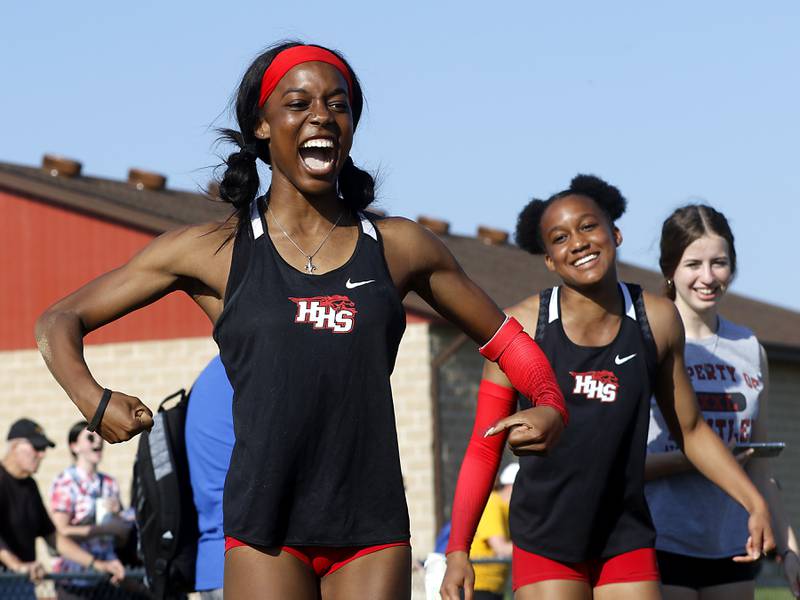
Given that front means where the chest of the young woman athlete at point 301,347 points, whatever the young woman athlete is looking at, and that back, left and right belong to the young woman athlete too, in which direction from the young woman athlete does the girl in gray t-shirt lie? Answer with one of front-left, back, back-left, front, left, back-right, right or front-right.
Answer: back-left

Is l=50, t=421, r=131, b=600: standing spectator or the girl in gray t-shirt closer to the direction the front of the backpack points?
the standing spectator

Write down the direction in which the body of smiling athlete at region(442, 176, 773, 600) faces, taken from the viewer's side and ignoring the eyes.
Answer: toward the camera

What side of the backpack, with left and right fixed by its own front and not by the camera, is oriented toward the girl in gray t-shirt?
back

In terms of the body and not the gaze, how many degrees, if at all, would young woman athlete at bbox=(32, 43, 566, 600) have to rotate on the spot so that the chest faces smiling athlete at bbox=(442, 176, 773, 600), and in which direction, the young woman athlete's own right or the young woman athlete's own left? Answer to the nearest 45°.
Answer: approximately 135° to the young woman athlete's own left

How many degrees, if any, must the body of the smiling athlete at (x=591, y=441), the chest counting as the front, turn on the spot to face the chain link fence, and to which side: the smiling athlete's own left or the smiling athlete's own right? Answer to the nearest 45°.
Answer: approximately 135° to the smiling athlete's own right

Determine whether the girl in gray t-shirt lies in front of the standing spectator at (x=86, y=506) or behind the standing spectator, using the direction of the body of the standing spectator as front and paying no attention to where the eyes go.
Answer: in front

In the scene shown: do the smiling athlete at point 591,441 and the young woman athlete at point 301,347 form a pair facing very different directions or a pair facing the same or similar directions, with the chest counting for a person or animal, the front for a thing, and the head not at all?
same or similar directions

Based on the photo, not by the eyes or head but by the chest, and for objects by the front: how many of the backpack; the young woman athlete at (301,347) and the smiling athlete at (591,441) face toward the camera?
2

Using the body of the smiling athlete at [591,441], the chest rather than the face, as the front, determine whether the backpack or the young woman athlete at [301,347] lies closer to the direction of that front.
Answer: the young woman athlete

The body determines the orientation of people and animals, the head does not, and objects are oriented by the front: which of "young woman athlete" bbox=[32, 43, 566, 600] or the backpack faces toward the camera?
the young woman athlete

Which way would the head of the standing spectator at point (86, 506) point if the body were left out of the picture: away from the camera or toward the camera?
toward the camera

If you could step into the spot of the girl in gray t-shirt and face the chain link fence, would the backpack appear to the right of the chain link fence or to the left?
left

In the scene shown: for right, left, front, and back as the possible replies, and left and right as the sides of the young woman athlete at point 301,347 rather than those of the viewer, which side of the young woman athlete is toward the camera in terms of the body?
front
